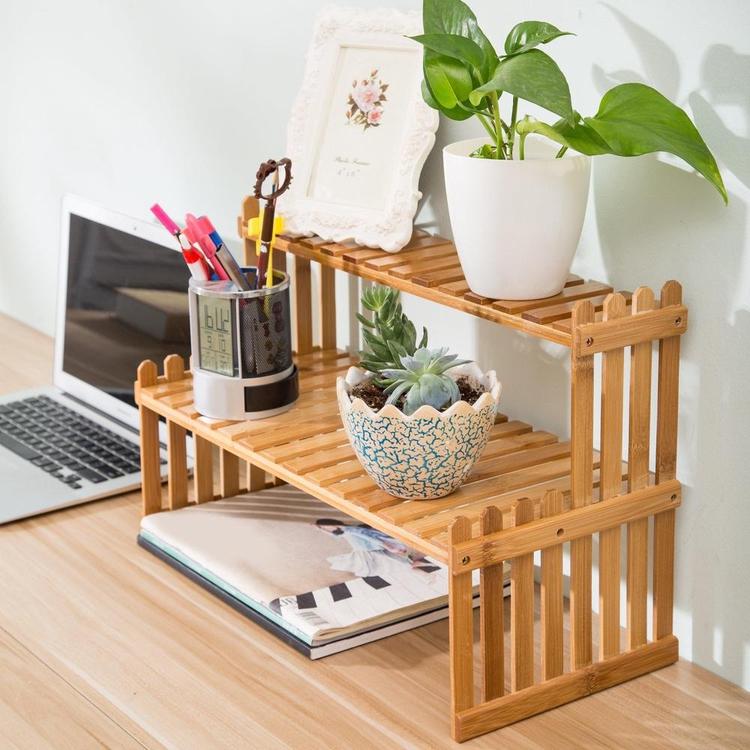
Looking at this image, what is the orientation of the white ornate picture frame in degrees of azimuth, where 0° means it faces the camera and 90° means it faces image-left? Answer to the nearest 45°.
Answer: approximately 45°

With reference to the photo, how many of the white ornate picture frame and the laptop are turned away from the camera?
0

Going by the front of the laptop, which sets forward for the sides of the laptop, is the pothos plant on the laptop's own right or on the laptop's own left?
on the laptop's own left
